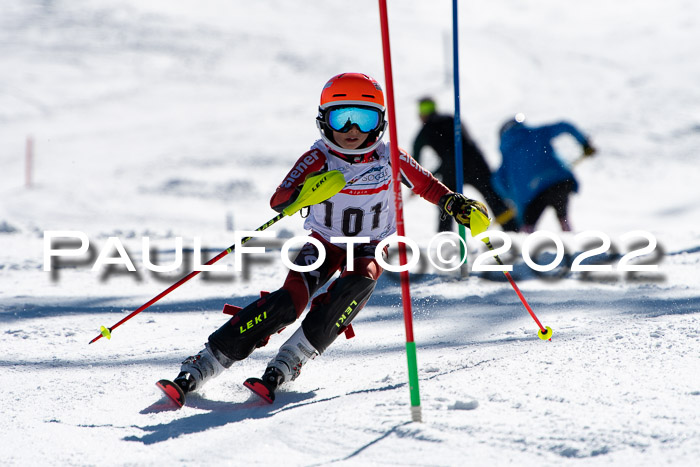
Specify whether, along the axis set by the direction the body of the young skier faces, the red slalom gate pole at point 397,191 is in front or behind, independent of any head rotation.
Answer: in front

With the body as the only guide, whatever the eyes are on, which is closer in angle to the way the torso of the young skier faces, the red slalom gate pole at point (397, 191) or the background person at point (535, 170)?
the red slalom gate pole

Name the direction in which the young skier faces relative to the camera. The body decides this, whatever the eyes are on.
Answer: toward the camera

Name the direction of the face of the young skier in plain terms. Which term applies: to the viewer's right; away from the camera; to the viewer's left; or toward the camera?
toward the camera

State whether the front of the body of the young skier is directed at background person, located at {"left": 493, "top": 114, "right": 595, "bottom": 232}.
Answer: no
